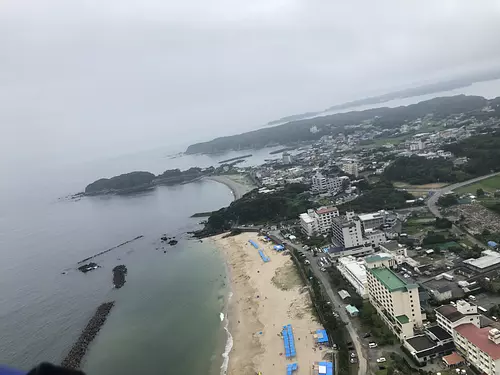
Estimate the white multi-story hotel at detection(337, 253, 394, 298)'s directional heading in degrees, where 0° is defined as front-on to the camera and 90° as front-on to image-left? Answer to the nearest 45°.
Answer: approximately 45°

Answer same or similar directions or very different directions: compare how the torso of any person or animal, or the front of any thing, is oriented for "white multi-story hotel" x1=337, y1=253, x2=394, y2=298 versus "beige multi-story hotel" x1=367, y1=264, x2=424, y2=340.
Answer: same or similar directions

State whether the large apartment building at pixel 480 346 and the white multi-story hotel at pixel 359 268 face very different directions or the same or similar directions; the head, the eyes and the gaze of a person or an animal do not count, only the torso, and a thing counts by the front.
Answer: same or similar directions

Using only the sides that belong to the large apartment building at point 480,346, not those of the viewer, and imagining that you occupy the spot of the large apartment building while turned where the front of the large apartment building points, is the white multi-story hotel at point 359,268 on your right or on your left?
on your right

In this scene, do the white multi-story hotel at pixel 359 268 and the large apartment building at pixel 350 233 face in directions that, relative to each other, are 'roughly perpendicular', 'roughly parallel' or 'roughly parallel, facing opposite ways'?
roughly parallel

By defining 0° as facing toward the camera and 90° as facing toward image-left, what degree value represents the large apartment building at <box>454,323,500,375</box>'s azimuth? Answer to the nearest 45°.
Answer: approximately 45°

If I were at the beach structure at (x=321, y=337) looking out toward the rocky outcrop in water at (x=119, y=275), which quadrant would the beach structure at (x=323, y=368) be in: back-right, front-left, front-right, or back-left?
back-left

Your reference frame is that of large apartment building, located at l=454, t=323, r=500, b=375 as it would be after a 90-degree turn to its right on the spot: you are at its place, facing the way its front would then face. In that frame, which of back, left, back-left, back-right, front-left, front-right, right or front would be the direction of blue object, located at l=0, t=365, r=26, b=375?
back-left

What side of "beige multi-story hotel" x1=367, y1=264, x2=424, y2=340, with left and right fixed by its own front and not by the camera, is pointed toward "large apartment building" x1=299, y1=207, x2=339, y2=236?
right

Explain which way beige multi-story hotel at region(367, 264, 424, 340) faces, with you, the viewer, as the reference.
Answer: facing the viewer and to the left of the viewer

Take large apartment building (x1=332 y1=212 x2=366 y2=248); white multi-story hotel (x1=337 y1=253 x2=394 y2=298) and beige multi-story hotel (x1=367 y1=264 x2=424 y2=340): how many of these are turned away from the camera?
0

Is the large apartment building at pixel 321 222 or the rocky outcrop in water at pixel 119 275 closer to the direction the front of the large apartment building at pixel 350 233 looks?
the rocky outcrop in water

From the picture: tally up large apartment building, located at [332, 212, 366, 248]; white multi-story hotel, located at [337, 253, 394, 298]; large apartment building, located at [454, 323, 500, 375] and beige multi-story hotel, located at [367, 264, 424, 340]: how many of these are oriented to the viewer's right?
0

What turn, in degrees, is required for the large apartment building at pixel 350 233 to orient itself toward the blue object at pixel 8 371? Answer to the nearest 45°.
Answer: approximately 45° to its left
